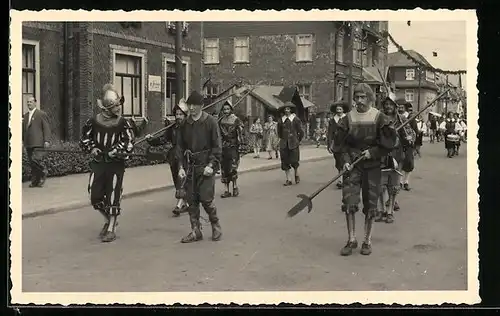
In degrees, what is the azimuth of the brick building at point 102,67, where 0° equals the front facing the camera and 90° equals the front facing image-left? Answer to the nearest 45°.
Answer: approximately 315°

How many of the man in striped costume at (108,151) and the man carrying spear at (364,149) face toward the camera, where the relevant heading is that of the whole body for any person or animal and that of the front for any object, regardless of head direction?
2

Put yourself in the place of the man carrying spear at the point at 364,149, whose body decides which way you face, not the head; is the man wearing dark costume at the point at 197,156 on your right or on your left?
on your right

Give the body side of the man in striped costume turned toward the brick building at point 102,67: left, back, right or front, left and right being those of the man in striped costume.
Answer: back

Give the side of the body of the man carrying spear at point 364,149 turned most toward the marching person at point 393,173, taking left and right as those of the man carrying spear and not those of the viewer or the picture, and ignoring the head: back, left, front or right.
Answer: back

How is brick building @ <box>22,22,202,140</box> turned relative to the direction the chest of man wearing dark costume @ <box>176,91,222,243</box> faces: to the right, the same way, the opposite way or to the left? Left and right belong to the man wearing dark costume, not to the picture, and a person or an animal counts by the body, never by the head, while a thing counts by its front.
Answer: to the left
